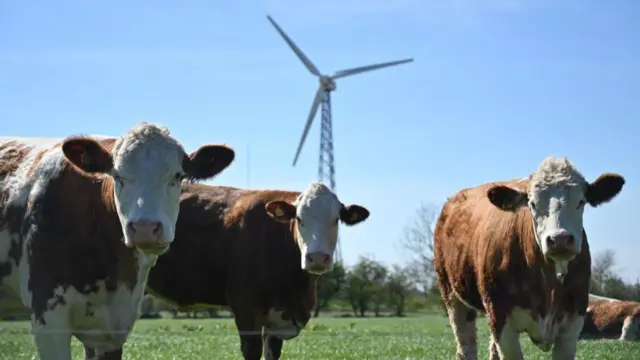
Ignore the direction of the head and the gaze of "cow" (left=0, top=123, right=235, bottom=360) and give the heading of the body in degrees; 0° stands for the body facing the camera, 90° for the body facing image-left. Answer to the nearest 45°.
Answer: approximately 315°

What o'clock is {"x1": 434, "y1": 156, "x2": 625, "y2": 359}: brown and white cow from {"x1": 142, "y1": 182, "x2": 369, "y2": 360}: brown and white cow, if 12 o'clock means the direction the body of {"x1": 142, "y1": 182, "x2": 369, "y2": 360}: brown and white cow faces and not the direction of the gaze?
{"x1": 434, "y1": 156, "x2": 625, "y2": 359}: brown and white cow is roughly at 12 o'clock from {"x1": 142, "y1": 182, "x2": 369, "y2": 360}: brown and white cow.

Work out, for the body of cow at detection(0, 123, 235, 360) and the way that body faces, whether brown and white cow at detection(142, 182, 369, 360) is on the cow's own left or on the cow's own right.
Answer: on the cow's own left

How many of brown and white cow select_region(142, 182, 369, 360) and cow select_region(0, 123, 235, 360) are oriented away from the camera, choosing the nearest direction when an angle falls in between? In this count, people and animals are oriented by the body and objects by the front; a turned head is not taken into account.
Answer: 0

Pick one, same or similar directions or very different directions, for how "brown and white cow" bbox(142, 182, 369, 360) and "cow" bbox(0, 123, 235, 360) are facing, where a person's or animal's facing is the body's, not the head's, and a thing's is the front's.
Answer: same or similar directions

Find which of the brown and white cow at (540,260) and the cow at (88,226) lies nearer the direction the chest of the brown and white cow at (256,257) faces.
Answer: the brown and white cow

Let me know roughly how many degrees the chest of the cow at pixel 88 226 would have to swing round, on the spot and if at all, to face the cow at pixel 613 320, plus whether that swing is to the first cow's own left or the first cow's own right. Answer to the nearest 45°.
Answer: approximately 90° to the first cow's own left

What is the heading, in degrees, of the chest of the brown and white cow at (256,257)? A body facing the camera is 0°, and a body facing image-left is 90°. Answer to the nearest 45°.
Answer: approximately 315°

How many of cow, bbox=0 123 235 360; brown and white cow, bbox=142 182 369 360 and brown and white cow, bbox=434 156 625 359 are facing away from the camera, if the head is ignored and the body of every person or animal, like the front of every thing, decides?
0

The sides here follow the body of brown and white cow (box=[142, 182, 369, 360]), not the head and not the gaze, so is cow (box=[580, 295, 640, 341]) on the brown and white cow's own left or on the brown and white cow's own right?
on the brown and white cow's own left

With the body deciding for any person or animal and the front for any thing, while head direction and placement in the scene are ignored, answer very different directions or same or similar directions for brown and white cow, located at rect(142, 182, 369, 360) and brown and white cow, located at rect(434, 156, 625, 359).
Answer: same or similar directions

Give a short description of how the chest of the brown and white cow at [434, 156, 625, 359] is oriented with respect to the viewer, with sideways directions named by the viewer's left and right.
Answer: facing the viewer and to the right of the viewer

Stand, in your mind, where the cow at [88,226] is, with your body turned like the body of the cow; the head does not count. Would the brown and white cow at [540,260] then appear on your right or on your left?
on your left

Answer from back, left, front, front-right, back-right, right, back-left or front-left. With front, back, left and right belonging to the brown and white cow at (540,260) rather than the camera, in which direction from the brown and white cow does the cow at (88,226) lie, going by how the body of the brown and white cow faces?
right
